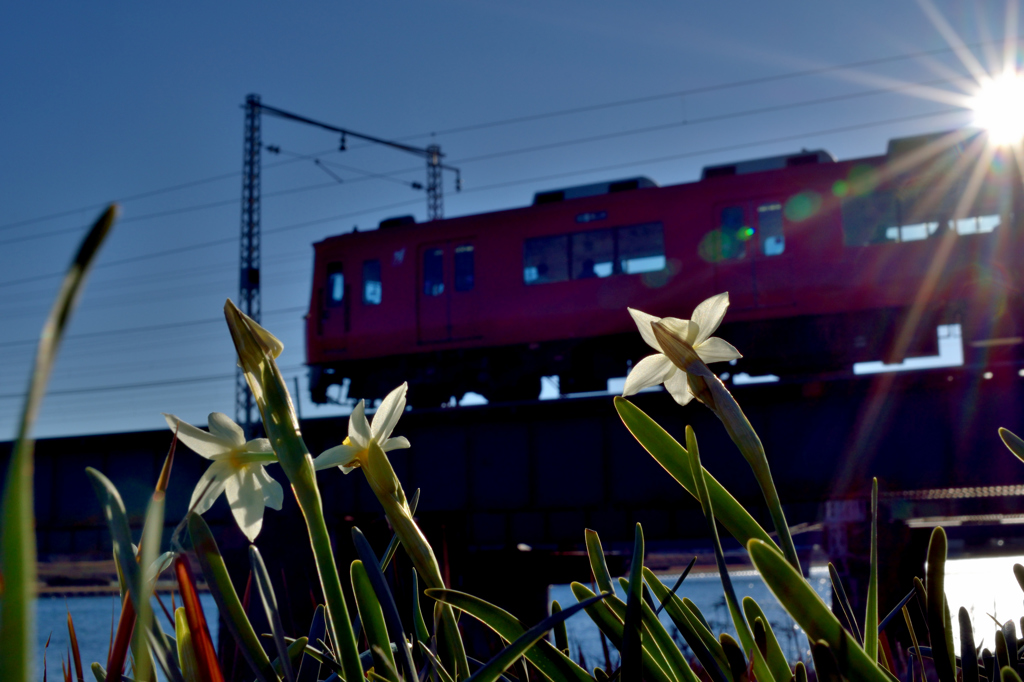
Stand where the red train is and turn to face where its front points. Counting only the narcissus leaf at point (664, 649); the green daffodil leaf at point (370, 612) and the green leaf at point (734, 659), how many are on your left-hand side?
3

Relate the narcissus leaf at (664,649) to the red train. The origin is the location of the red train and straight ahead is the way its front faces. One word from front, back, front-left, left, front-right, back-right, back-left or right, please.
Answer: left

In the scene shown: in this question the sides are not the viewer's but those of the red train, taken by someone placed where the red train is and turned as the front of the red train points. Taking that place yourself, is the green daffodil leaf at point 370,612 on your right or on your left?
on your left

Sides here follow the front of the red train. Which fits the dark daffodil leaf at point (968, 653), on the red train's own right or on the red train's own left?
on the red train's own left

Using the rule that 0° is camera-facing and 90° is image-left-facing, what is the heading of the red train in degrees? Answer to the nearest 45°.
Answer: approximately 90°

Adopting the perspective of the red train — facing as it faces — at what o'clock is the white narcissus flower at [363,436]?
The white narcissus flower is roughly at 9 o'clock from the red train.

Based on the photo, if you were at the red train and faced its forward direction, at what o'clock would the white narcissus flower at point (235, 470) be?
The white narcissus flower is roughly at 9 o'clock from the red train.

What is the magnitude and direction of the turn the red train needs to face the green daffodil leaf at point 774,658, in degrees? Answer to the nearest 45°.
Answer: approximately 90° to its left

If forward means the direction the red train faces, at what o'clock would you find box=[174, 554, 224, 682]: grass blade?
The grass blade is roughly at 9 o'clock from the red train.

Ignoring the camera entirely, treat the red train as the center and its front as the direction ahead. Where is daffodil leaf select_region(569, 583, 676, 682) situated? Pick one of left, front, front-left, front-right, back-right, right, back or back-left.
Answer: left

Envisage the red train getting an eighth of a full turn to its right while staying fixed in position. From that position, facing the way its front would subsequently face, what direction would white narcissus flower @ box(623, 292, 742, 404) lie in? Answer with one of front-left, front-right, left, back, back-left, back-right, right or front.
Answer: back-left

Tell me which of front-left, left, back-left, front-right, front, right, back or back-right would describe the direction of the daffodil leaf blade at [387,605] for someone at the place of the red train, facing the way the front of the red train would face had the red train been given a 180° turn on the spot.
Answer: right

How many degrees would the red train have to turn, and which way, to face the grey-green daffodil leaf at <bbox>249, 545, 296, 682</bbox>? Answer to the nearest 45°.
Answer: approximately 90° to its left

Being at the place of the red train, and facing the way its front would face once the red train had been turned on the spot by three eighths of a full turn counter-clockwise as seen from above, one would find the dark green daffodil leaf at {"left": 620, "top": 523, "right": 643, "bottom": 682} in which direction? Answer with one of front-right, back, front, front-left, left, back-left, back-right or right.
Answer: front-right

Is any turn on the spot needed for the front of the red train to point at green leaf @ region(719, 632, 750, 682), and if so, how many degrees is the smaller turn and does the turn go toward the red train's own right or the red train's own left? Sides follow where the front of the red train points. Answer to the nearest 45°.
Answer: approximately 90° to the red train's own left
